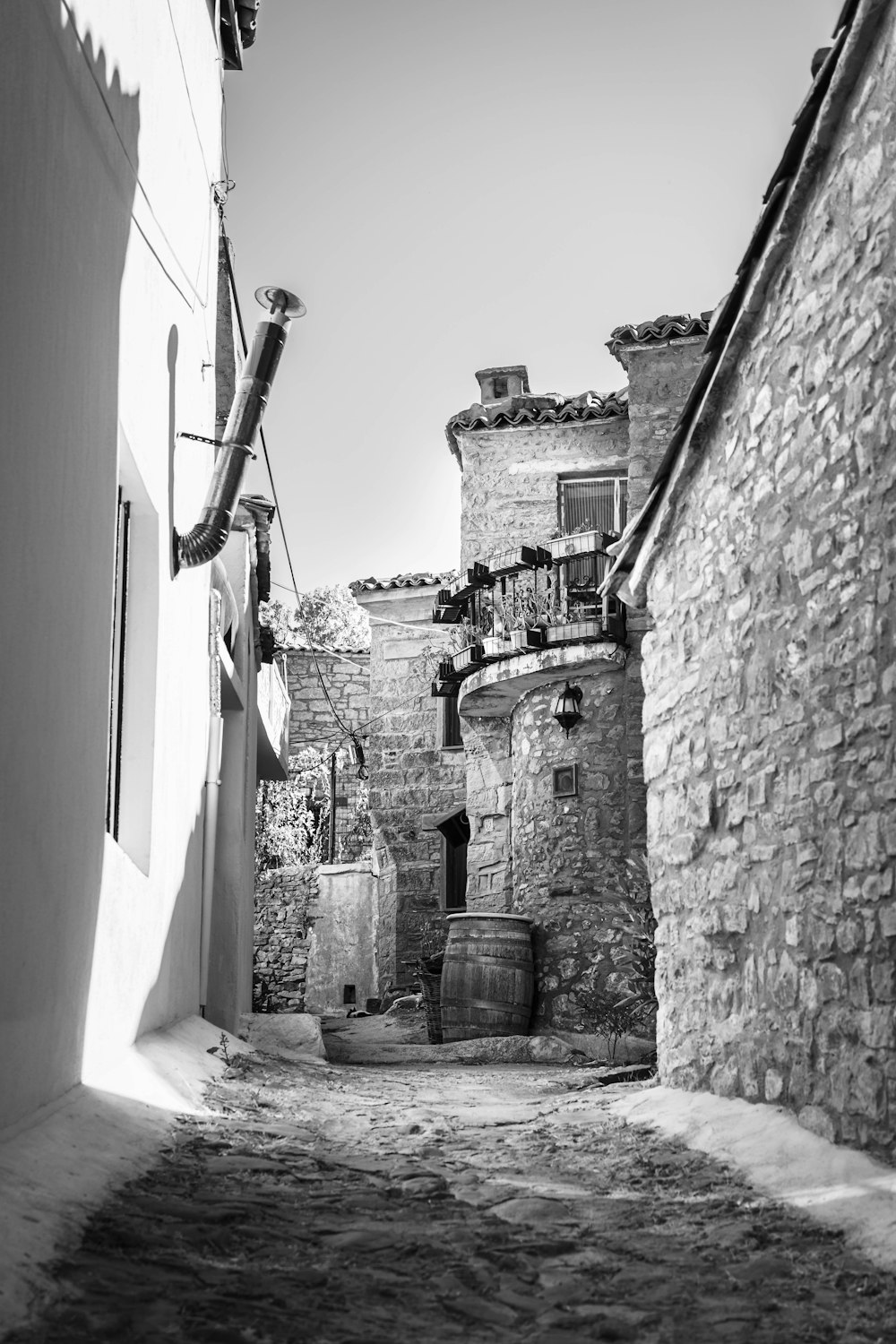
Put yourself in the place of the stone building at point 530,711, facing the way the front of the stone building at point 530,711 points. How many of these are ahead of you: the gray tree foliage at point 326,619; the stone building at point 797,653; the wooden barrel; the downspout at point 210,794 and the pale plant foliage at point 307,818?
3

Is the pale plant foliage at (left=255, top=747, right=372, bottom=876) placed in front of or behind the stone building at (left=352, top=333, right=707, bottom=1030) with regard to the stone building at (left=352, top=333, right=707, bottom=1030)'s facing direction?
behind

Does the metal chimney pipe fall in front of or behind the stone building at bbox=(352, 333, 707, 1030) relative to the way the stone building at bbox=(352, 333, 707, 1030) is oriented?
in front

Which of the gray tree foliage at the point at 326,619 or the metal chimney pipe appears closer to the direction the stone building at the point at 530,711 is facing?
the metal chimney pipe

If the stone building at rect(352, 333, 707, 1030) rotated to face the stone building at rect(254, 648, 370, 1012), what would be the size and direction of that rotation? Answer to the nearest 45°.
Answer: approximately 135° to its right

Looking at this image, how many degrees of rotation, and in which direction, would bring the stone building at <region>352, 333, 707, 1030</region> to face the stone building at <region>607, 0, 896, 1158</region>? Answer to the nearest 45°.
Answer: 0° — it already faces it

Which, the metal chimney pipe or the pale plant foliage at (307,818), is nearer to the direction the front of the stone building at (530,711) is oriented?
the metal chimney pipe

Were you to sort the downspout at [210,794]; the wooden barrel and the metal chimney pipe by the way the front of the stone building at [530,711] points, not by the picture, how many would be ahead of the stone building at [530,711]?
3

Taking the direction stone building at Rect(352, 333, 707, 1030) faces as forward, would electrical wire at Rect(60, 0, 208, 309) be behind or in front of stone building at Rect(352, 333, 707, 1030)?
in front

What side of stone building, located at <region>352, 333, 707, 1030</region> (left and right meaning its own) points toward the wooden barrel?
front

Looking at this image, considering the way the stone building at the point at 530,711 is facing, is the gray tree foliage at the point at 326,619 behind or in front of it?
behind

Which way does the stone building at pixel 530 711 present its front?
toward the camera

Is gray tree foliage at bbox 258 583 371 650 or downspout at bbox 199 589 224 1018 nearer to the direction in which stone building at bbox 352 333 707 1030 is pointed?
the downspout

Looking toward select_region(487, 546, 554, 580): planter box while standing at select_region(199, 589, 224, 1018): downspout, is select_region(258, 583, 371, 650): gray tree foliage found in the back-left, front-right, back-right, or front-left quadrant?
front-left
